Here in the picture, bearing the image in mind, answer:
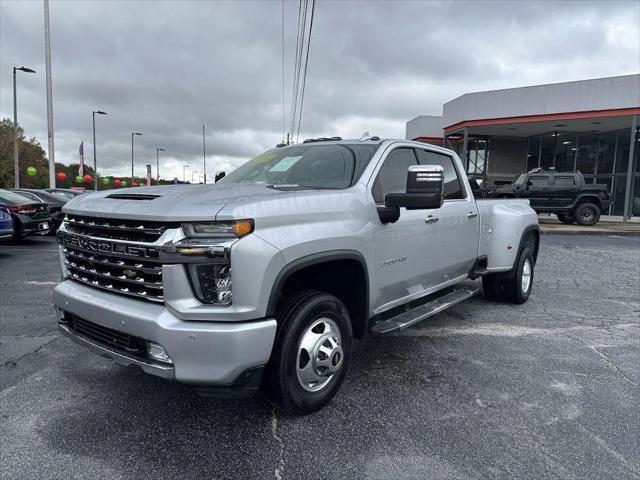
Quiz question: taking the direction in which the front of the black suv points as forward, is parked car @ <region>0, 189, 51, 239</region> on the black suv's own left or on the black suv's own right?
on the black suv's own left

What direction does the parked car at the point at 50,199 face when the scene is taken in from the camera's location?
facing away from the viewer and to the left of the viewer

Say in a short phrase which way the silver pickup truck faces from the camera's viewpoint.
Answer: facing the viewer and to the left of the viewer

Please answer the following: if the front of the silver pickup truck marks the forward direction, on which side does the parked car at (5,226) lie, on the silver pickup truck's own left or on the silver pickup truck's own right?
on the silver pickup truck's own right

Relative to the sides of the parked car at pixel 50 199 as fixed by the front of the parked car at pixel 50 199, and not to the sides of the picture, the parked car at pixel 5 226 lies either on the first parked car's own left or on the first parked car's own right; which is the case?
on the first parked car's own left

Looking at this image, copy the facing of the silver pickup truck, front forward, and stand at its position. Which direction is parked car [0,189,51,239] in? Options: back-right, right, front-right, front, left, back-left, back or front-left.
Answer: right

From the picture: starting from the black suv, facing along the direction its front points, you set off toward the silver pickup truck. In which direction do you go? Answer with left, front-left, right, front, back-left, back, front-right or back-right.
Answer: left

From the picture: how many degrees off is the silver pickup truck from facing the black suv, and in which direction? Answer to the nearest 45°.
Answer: approximately 180°

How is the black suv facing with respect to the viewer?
to the viewer's left
